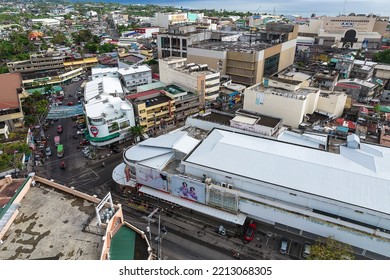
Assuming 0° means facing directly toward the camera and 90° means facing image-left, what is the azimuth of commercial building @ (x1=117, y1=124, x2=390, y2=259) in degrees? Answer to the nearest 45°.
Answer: approximately 45°
